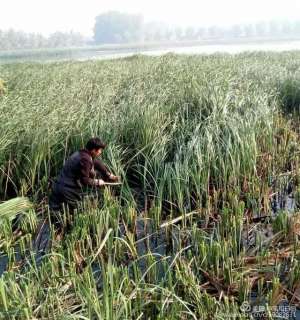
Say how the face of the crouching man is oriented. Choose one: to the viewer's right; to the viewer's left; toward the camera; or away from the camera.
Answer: to the viewer's right

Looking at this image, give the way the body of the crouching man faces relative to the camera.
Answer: to the viewer's right
